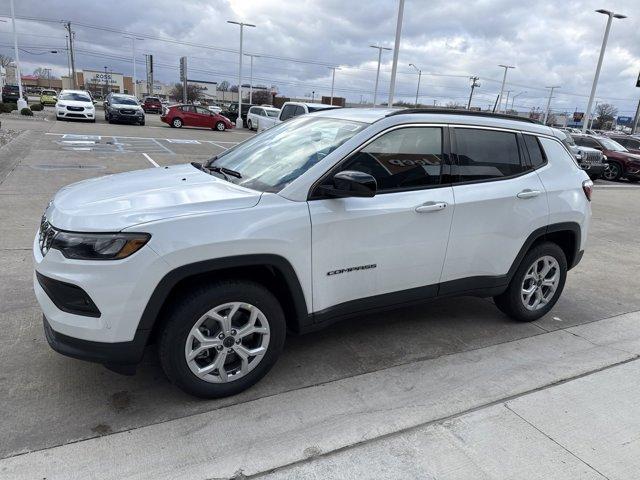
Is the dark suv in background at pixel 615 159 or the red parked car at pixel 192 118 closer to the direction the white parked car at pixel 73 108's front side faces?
the dark suv in background

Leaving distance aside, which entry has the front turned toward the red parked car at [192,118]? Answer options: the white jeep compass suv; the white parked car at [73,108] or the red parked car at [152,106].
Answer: the red parked car at [152,106]

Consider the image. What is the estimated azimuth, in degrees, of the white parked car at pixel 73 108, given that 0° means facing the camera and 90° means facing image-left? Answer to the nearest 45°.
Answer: approximately 0°

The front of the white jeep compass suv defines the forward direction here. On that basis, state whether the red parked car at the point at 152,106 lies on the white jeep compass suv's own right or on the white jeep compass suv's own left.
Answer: on the white jeep compass suv's own right

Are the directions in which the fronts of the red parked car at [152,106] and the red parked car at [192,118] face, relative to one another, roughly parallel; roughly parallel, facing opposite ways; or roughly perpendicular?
roughly perpendicular

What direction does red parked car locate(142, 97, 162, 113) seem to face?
toward the camera

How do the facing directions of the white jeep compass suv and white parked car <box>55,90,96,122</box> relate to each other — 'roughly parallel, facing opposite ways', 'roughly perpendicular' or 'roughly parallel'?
roughly perpendicular

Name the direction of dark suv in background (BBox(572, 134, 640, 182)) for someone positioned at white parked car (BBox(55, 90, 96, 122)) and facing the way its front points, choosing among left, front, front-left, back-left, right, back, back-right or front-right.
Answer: front-left

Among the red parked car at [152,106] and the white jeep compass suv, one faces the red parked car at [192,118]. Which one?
the red parked car at [152,106]

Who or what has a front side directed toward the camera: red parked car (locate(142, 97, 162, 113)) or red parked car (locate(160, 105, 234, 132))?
red parked car (locate(142, 97, 162, 113))

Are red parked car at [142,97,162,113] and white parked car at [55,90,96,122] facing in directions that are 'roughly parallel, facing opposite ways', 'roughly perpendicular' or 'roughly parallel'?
roughly parallel

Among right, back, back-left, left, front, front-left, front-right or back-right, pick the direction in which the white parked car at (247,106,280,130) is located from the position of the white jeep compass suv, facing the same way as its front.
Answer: back-right

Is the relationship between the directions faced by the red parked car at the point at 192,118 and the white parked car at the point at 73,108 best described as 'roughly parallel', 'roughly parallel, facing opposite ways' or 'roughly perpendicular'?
roughly perpendicular
